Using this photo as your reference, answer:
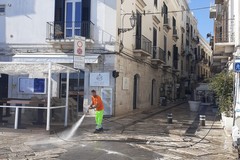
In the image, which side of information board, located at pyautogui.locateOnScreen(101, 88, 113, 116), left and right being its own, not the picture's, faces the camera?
front

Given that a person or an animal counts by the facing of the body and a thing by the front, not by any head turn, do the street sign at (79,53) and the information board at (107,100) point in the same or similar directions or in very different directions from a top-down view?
same or similar directions

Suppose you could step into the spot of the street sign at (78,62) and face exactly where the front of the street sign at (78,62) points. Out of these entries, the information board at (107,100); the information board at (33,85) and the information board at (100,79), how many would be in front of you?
0

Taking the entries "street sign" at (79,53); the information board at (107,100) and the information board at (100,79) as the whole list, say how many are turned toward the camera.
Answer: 3

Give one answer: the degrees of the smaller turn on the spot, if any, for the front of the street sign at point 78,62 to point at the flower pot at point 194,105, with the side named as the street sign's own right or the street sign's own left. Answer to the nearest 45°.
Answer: approximately 135° to the street sign's own left

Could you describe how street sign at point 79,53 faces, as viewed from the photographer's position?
facing the viewer

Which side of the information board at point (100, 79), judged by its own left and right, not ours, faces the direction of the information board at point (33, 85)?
right

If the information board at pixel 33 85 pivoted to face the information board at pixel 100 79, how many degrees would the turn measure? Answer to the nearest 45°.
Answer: approximately 45° to its left

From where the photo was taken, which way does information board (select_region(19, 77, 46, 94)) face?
toward the camera

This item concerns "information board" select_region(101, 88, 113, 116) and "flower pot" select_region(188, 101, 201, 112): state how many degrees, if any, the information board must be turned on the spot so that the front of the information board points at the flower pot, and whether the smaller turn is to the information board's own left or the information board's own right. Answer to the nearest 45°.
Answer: approximately 135° to the information board's own left

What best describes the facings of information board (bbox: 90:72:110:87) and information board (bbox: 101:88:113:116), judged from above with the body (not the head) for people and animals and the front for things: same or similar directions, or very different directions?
same or similar directions

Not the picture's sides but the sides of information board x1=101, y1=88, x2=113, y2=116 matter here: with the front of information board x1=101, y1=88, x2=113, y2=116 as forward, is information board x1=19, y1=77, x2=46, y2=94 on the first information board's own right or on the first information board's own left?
on the first information board's own right
